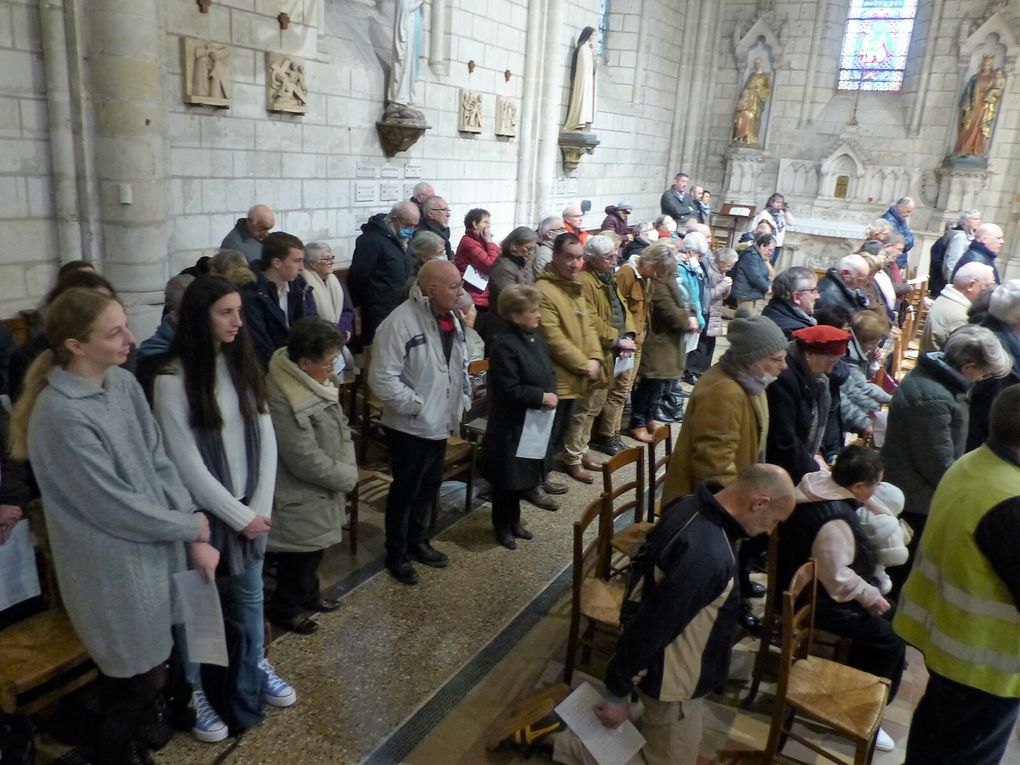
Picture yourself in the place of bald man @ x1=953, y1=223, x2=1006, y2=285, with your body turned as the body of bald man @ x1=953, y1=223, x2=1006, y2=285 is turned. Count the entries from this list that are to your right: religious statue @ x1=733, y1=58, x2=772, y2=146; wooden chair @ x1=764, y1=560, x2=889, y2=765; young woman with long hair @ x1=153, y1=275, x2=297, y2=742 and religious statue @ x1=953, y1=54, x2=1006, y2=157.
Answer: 2

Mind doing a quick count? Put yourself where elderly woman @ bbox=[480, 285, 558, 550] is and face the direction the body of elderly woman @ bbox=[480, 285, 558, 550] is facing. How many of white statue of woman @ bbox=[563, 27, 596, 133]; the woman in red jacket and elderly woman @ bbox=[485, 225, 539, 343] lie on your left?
3

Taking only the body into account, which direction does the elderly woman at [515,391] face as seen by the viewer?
to the viewer's right

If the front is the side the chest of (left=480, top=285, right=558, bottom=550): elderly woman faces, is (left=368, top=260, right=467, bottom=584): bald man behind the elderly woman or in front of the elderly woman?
behind

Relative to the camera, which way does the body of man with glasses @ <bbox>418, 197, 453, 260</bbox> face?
to the viewer's right

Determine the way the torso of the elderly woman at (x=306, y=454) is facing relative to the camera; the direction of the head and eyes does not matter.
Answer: to the viewer's right

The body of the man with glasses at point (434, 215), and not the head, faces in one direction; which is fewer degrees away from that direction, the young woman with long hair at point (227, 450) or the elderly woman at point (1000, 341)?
the elderly woman

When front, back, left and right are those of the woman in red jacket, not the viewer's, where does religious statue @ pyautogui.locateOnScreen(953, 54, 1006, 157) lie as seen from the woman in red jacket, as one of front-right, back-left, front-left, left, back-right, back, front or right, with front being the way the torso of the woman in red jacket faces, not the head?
front-left

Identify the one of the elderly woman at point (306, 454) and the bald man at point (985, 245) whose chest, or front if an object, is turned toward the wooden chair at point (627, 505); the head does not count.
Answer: the elderly woman
